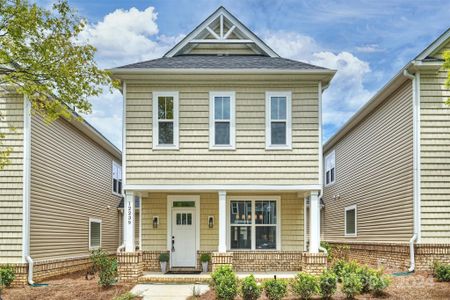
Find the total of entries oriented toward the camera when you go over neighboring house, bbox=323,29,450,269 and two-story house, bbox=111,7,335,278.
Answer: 2

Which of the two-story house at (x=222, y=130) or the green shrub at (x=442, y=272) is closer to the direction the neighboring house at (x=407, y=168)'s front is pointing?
the green shrub

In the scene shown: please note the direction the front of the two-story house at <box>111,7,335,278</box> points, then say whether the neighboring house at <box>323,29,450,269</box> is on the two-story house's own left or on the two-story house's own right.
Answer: on the two-story house's own left

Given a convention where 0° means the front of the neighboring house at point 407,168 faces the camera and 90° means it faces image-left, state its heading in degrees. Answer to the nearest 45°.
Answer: approximately 0°

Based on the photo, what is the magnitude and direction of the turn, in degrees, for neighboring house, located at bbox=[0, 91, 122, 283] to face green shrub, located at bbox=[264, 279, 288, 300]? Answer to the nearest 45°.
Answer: approximately 45° to its left

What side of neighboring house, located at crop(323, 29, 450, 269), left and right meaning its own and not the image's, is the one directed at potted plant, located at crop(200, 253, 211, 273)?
right

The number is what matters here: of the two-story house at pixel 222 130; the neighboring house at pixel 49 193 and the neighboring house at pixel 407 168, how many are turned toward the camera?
3
